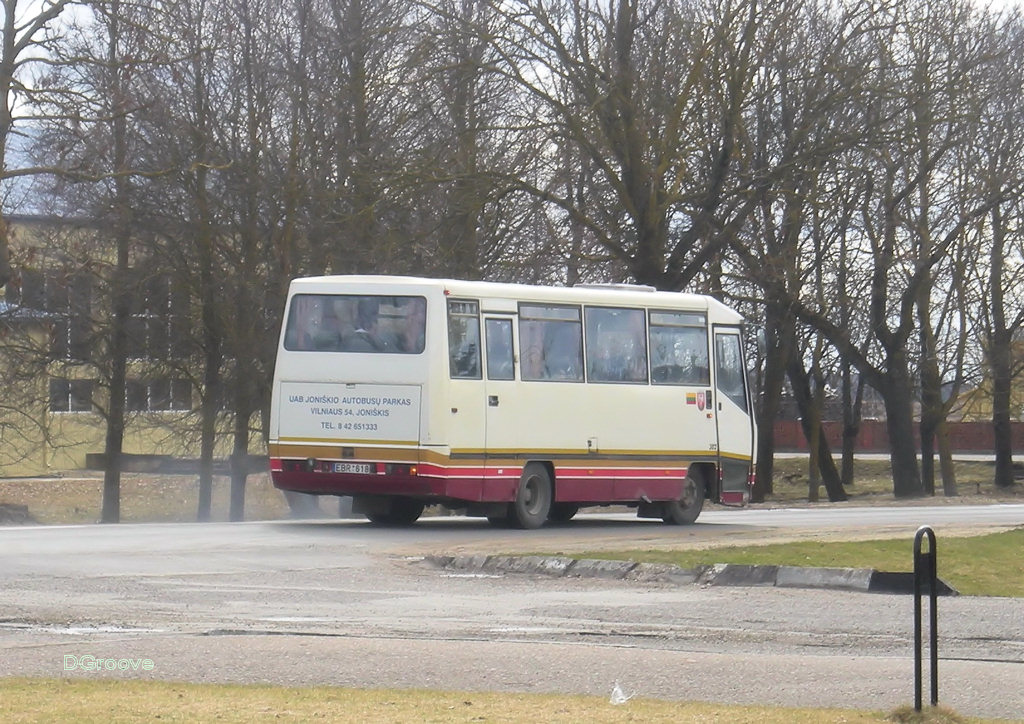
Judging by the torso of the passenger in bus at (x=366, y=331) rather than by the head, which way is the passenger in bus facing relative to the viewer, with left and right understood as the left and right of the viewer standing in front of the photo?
facing away from the viewer and to the right of the viewer

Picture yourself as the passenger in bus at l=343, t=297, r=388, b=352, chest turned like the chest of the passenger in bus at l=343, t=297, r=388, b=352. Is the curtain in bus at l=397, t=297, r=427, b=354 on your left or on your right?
on your right

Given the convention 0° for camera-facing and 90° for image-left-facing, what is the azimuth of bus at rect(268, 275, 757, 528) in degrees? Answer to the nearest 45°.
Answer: approximately 225°
